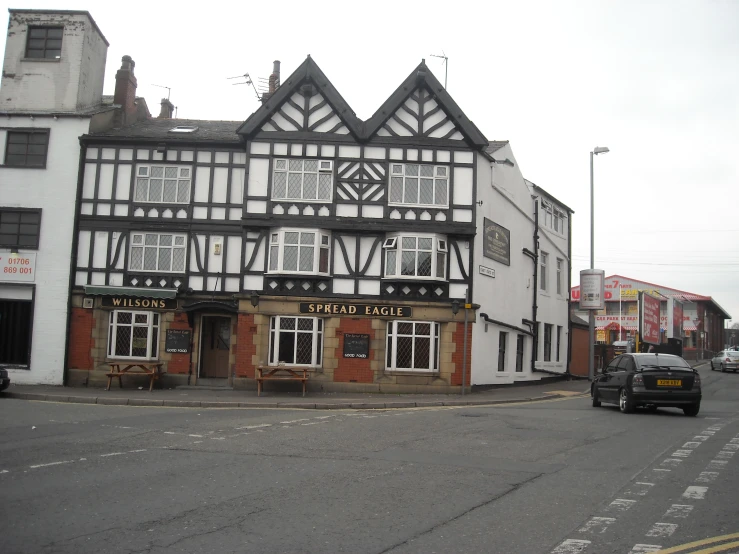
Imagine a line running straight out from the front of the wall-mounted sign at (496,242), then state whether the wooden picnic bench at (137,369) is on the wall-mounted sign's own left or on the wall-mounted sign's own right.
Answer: on the wall-mounted sign's own right

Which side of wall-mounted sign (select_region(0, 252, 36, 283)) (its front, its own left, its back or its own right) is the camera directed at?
front

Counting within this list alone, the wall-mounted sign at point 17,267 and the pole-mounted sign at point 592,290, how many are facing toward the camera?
2

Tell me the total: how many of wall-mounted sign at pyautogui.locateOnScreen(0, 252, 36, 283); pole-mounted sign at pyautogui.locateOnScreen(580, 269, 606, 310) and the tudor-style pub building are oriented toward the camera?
3

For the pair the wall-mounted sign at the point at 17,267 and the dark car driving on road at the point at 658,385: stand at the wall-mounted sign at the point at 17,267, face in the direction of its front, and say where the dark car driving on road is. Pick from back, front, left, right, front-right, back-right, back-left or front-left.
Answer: front-left

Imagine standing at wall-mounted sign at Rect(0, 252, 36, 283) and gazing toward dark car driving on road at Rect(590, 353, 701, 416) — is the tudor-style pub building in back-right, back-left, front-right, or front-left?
front-left

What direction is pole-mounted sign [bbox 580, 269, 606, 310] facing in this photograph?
toward the camera

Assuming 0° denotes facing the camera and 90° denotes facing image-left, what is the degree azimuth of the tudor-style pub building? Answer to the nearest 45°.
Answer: approximately 0°

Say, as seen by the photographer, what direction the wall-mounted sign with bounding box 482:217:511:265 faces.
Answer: facing the viewer and to the right of the viewer

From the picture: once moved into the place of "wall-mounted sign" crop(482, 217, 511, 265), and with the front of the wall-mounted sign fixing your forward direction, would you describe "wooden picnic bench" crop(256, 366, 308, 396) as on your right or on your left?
on your right

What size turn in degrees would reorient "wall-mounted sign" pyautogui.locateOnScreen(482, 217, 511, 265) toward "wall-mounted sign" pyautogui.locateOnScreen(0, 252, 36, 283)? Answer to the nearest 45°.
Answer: approximately 135° to its right

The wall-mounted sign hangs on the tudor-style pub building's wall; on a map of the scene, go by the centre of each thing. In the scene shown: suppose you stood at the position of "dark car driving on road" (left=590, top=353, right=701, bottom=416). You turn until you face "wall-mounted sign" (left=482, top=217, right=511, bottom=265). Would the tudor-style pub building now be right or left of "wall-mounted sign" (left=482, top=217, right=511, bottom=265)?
left

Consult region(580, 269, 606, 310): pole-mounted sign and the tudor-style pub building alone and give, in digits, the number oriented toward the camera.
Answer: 2
